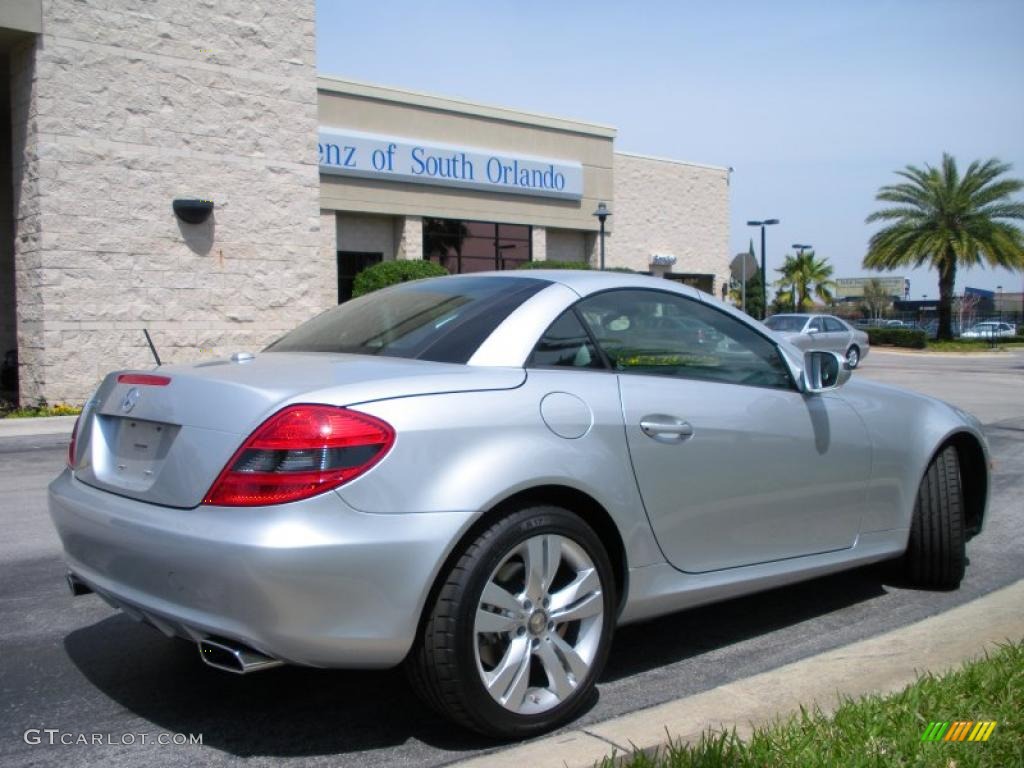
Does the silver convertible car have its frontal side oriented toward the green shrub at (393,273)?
no

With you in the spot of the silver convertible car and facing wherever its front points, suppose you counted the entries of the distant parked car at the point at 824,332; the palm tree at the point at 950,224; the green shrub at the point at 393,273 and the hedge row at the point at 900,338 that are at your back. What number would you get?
0

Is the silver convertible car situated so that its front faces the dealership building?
no

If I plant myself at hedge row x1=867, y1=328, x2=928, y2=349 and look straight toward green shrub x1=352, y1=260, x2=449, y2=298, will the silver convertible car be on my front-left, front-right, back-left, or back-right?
front-left

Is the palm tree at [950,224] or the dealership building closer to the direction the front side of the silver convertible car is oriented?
the palm tree

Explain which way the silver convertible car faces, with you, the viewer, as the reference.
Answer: facing away from the viewer and to the right of the viewer

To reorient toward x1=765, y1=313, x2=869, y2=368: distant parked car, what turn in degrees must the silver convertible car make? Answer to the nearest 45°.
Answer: approximately 45° to its left

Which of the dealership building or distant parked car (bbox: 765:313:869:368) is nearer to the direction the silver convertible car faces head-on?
the distant parked car
